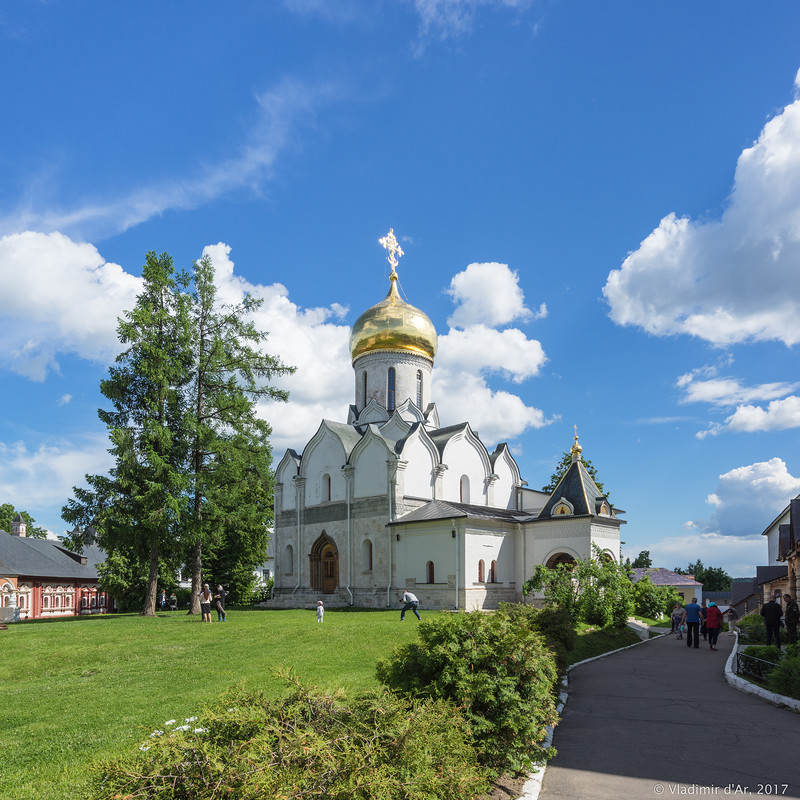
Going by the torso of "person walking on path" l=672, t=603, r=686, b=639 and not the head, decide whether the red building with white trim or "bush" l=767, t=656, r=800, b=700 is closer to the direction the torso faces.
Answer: the bush

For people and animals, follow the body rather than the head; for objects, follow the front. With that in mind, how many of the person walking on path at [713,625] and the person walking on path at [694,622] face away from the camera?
2

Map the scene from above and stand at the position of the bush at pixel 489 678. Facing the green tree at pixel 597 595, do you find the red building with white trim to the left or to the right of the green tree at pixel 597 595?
left

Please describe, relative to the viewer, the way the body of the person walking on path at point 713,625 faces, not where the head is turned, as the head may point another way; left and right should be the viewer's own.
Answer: facing away from the viewer

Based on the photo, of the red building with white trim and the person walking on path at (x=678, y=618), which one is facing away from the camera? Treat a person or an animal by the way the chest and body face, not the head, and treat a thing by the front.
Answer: the person walking on path

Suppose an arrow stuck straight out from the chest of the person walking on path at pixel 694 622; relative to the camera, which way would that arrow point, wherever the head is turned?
away from the camera

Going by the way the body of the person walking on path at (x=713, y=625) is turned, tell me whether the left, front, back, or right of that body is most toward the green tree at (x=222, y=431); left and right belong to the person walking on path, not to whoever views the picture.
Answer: left

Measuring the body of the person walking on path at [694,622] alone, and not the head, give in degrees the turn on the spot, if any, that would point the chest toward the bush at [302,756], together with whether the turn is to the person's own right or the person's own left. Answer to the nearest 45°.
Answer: approximately 180°
